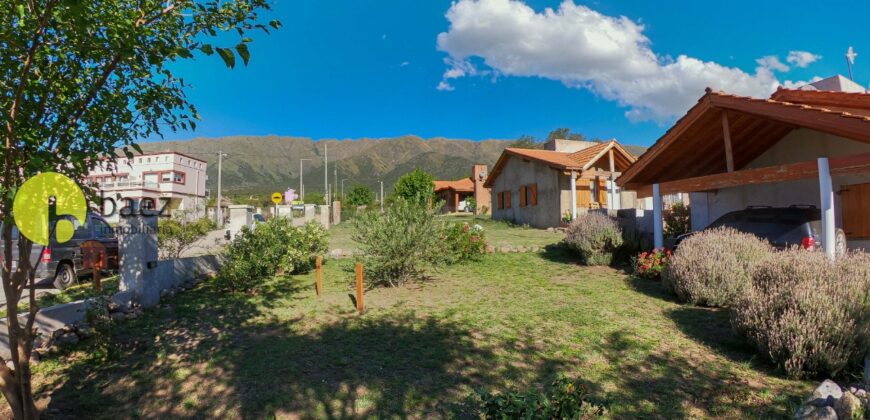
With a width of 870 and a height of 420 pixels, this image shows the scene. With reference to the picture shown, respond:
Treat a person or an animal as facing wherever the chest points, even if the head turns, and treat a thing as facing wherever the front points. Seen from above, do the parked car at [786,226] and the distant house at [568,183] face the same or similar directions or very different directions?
very different directions

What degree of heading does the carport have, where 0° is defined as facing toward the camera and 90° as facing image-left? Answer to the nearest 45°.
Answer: approximately 45°

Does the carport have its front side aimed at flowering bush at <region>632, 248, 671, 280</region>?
yes

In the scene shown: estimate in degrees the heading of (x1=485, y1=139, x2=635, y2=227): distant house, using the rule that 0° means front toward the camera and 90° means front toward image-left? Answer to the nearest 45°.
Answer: approximately 315°
